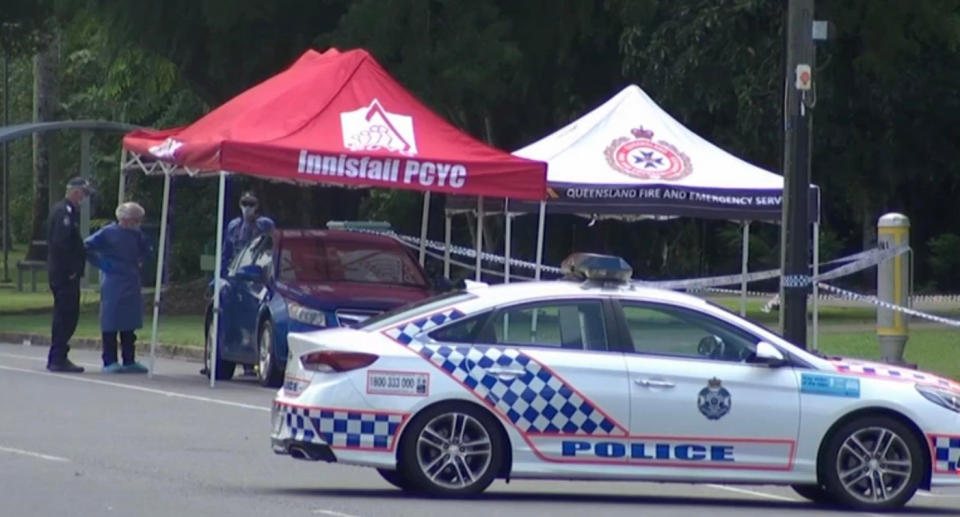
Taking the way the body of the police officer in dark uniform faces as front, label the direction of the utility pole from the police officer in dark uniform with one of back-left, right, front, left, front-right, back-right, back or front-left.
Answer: front-right

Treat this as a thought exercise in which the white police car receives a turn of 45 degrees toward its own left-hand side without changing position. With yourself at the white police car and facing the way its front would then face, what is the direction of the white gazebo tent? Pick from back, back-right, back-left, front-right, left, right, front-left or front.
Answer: front-left

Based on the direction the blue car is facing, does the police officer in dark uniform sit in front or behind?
behind

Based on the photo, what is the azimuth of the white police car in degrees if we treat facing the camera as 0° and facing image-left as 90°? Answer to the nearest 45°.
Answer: approximately 270°

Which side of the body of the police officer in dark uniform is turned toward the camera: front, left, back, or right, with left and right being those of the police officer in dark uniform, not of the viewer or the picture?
right

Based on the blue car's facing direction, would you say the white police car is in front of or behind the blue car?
in front

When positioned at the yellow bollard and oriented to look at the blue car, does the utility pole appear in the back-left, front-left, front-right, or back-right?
front-left

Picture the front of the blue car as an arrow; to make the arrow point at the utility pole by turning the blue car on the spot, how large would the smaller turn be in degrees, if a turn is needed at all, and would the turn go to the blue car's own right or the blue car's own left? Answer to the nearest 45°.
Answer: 0° — it already faces it

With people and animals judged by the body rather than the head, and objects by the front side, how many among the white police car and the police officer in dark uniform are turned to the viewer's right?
2

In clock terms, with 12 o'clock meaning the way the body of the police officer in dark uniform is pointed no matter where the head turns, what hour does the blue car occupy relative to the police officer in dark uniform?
The blue car is roughly at 1 o'clock from the police officer in dark uniform.
